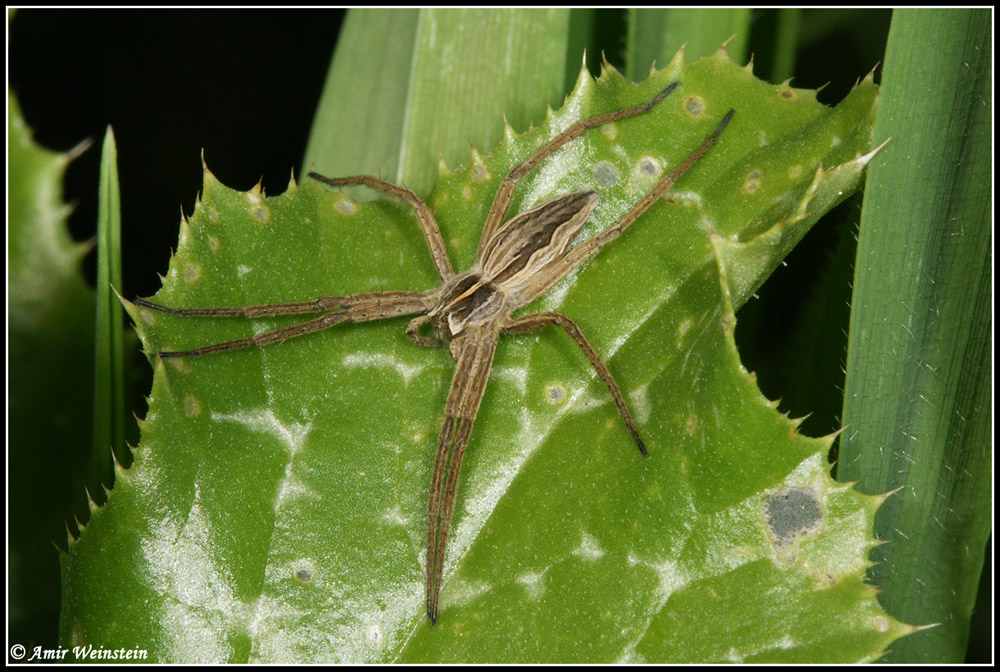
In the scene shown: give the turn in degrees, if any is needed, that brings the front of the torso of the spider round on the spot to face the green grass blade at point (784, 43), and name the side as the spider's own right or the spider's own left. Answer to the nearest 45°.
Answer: approximately 135° to the spider's own left

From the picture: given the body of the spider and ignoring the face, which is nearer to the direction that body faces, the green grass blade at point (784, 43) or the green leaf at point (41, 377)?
the green leaf

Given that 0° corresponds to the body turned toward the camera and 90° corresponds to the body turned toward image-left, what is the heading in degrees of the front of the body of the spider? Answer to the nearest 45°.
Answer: approximately 45°
